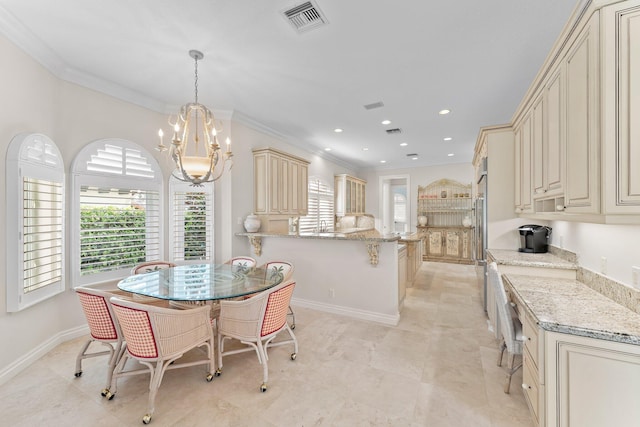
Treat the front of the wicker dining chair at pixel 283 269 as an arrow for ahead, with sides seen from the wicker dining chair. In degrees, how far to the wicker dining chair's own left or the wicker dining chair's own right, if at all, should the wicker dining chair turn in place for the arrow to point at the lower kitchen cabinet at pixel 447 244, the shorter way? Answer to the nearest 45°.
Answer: approximately 180°

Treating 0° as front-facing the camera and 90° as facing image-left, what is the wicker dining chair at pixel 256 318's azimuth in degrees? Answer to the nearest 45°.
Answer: approximately 135°

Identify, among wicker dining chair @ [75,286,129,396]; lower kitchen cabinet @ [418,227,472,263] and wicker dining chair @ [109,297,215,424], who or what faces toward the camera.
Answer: the lower kitchen cabinet

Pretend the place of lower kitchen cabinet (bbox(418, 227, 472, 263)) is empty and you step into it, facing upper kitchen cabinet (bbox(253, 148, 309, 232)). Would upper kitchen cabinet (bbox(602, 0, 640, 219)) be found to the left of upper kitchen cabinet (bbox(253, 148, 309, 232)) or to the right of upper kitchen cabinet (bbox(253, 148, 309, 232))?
left

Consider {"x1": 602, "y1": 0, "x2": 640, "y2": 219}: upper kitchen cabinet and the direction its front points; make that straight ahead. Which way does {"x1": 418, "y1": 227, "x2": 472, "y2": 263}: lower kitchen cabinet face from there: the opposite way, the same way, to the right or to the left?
to the left

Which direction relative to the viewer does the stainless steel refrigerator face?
to the viewer's left

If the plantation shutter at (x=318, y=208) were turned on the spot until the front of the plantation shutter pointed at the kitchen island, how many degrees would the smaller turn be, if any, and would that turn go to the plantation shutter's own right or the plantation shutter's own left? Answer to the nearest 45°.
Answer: approximately 45° to the plantation shutter's own right

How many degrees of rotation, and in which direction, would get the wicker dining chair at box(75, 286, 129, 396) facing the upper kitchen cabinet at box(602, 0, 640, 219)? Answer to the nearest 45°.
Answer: approximately 90° to its right

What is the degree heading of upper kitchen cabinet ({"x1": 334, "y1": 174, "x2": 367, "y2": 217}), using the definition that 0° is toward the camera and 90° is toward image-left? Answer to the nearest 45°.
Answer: approximately 315°

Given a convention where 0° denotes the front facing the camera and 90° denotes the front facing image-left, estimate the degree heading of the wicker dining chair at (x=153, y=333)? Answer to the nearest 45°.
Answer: approximately 225°

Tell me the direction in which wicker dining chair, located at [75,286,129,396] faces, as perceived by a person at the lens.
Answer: facing away from the viewer and to the right of the viewer

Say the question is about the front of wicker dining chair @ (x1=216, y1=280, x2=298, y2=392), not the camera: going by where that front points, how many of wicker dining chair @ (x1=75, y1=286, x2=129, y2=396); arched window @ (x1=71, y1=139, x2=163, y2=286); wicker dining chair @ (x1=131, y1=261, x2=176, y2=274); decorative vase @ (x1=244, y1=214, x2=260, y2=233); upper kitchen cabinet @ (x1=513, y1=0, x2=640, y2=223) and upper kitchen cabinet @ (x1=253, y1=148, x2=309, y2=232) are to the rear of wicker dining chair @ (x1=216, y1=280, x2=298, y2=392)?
1

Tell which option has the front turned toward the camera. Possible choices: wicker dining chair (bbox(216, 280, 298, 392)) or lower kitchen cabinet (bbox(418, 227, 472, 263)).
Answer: the lower kitchen cabinet

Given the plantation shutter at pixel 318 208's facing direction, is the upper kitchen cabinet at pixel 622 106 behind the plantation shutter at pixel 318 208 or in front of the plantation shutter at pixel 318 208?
in front

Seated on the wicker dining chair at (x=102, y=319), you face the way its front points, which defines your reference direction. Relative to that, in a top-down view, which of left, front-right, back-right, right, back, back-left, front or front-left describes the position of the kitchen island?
front-right

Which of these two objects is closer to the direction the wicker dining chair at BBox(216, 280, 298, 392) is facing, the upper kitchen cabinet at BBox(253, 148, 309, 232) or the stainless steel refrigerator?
the upper kitchen cabinet

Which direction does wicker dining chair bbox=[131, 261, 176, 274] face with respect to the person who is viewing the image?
facing the viewer and to the right of the viewer

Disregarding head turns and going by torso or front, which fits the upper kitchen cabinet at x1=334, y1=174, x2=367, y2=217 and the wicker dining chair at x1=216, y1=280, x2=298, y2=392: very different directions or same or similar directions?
very different directions

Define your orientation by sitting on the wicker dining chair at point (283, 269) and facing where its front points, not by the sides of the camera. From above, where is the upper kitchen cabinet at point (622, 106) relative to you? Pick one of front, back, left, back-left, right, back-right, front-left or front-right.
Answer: left
